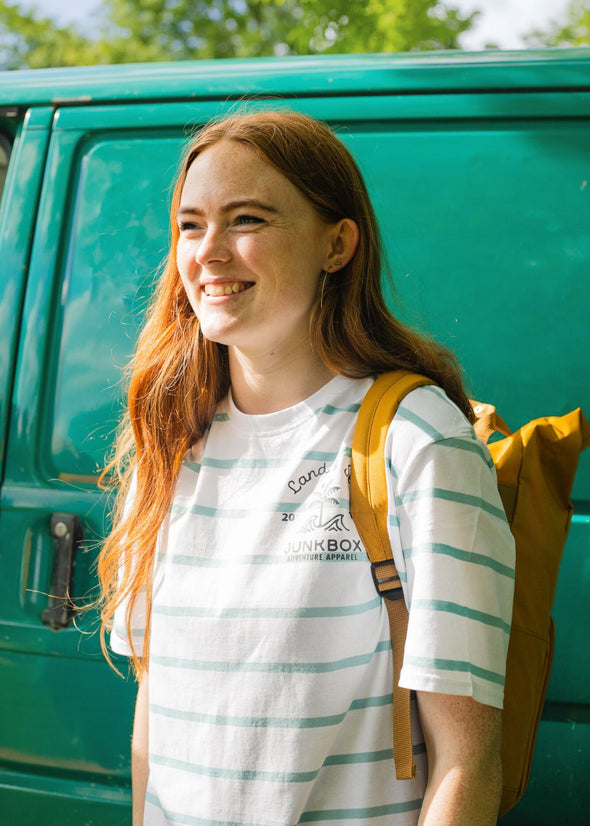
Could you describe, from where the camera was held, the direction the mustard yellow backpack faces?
facing away from the viewer and to the right of the viewer

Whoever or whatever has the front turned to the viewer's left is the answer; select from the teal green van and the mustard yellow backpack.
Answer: the teal green van

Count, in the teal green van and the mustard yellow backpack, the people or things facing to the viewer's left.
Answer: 1

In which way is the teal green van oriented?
to the viewer's left

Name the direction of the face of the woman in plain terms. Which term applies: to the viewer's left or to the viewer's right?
to the viewer's left

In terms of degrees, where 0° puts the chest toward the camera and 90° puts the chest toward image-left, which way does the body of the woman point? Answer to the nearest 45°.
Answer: approximately 45°
